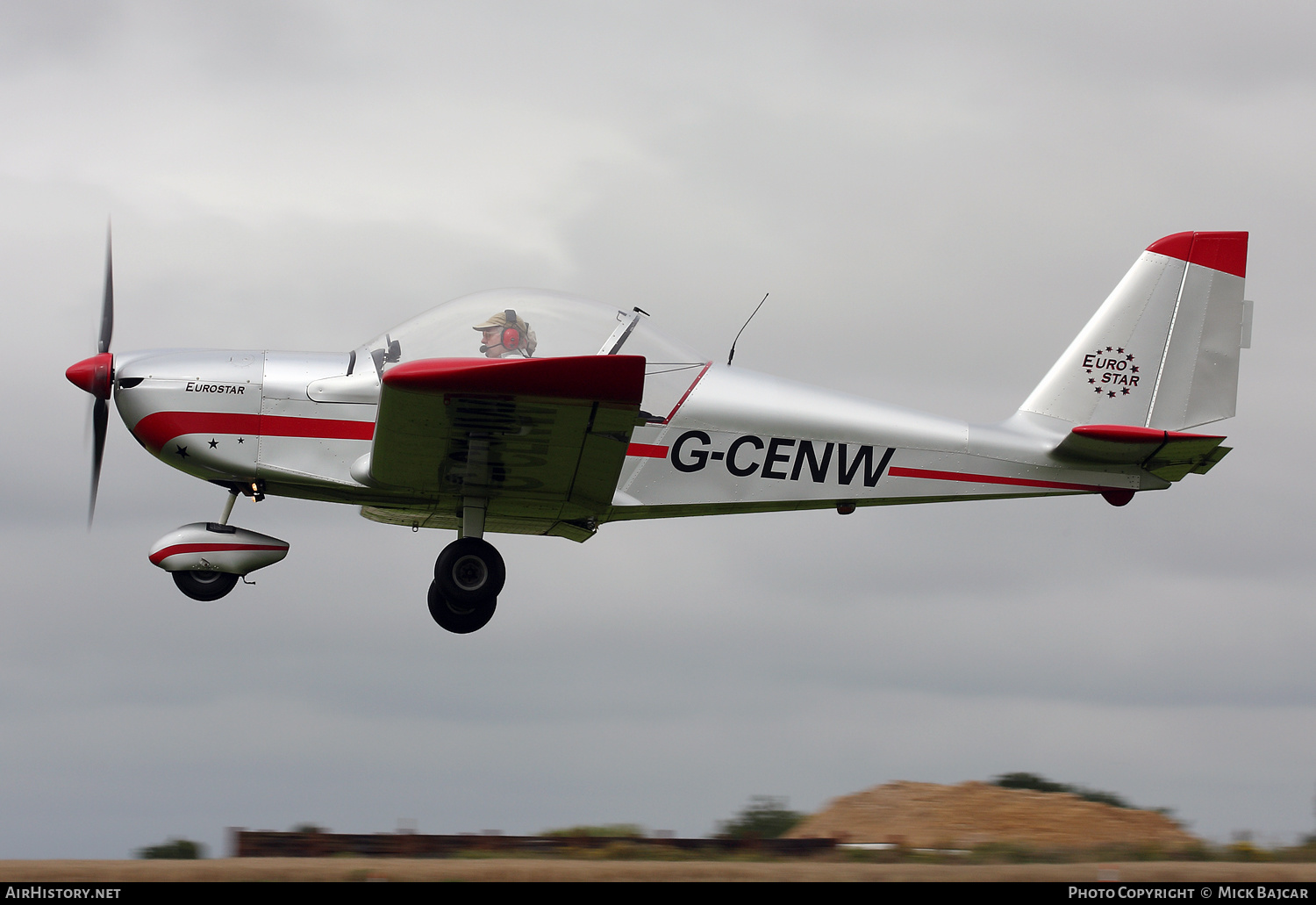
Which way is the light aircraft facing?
to the viewer's left

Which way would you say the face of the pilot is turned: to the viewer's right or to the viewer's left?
to the viewer's left

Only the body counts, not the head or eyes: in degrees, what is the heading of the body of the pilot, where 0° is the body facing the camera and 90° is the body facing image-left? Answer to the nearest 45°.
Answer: approximately 90°
